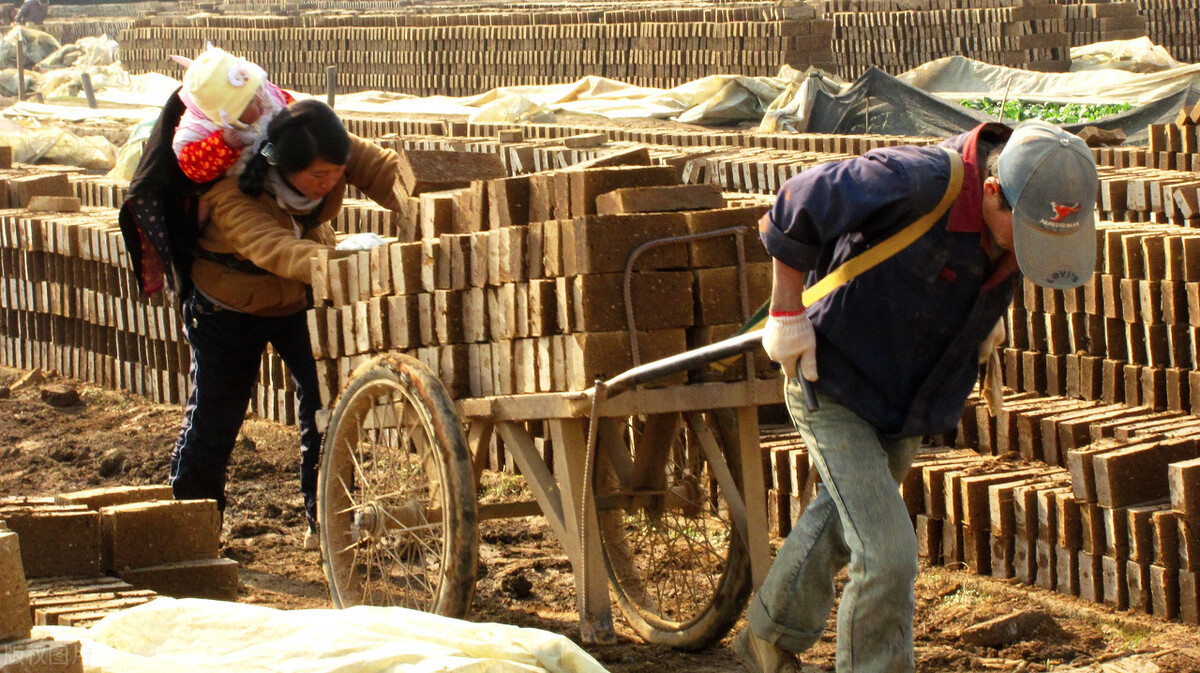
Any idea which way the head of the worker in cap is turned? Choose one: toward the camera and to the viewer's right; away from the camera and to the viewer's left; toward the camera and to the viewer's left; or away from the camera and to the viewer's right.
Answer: toward the camera and to the viewer's right

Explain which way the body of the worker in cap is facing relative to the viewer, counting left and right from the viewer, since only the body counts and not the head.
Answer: facing the viewer and to the right of the viewer

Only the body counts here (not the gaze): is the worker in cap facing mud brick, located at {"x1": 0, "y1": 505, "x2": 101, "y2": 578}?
no

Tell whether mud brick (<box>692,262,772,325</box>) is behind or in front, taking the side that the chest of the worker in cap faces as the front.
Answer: behind

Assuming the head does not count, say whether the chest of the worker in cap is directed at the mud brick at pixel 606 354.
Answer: no

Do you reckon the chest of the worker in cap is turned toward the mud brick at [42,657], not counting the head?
no

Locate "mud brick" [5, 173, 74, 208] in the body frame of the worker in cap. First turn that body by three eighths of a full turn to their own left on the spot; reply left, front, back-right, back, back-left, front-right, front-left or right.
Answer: front-left
